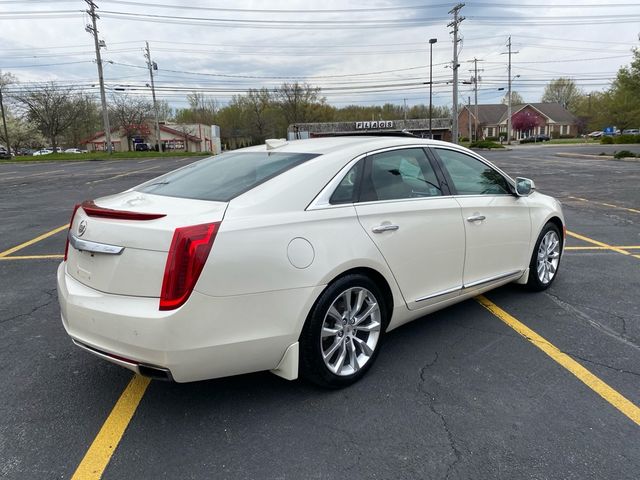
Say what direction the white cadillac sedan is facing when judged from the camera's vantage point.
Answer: facing away from the viewer and to the right of the viewer

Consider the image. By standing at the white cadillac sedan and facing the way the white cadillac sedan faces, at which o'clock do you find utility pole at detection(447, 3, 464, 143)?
The utility pole is roughly at 11 o'clock from the white cadillac sedan.
